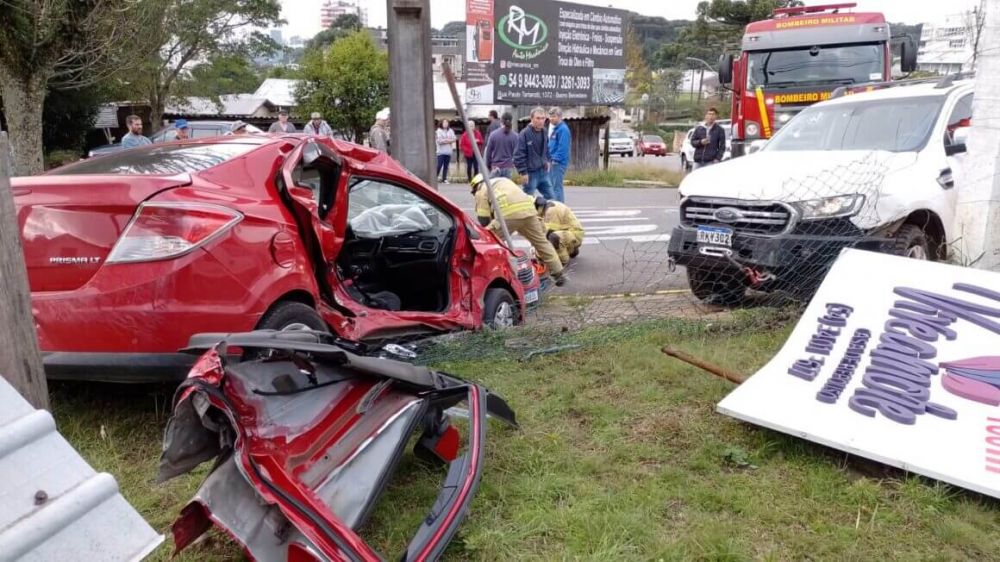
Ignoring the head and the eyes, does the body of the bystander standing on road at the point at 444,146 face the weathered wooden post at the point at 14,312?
yes

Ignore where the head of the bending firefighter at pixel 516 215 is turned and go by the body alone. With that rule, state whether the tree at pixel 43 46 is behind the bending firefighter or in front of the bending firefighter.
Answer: in front

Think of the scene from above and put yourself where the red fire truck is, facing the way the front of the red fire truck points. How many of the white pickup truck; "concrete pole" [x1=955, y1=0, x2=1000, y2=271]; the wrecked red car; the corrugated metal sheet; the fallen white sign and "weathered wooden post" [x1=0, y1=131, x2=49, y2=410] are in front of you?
6

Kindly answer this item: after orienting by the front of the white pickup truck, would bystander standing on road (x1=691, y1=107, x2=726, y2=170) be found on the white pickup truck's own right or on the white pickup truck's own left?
on the white pickup truck's own right

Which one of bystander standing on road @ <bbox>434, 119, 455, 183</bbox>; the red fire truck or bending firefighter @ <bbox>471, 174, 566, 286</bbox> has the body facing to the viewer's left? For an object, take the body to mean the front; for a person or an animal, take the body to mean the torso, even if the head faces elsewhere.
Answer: the bending firefighter

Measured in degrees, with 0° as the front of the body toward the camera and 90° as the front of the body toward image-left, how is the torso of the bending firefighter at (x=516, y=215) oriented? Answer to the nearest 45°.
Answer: approximately 90°

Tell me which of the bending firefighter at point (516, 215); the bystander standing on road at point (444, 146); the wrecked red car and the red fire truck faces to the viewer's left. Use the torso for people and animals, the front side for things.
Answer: the bending firefighter

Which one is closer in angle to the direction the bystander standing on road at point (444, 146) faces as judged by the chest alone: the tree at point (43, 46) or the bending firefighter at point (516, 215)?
the bending firefighter

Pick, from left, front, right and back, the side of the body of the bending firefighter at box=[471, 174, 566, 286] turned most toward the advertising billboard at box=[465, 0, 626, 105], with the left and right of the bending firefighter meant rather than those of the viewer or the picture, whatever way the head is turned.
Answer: right
